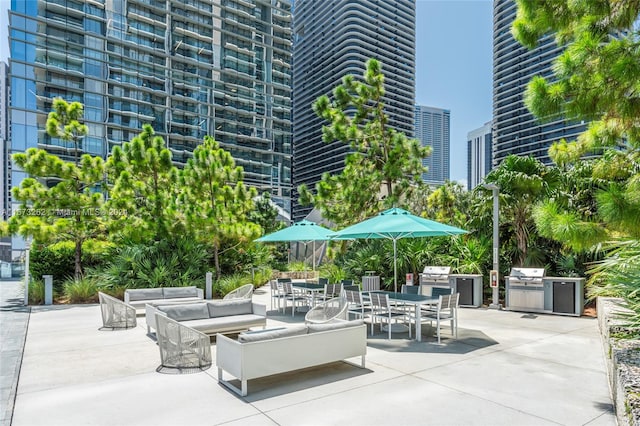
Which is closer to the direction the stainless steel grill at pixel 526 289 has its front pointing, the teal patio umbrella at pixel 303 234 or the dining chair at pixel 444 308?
the dining chair

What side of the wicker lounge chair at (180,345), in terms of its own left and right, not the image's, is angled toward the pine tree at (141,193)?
left

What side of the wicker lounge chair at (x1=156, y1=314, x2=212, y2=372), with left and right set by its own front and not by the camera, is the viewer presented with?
right

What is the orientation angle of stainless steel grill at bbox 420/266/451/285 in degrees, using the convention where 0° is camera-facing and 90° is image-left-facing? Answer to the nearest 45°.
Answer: approximately 0°

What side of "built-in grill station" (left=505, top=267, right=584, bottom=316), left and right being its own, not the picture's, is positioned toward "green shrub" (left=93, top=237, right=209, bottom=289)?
right

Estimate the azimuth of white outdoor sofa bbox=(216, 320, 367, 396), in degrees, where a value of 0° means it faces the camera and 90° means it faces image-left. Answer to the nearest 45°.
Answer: approximately 135°
